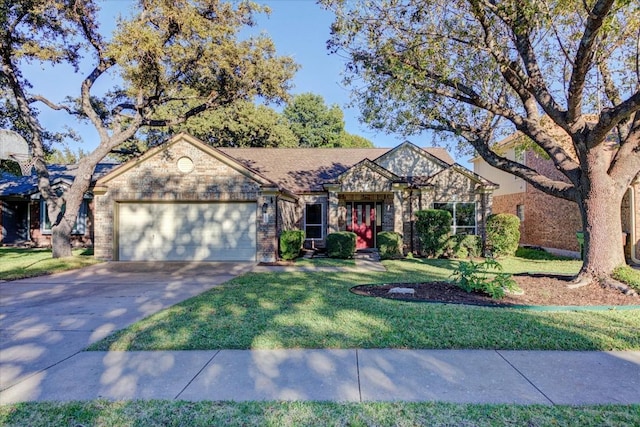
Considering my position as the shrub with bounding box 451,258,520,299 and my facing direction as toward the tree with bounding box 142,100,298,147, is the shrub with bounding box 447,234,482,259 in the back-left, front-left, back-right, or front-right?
front-right

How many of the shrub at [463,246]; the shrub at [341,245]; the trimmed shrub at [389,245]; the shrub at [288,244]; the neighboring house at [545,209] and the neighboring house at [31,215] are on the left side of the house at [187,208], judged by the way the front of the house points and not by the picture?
5

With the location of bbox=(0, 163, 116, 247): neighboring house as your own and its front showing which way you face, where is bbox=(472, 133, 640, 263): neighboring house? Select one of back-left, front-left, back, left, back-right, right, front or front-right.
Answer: front-left

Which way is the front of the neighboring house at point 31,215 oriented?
toward the camera

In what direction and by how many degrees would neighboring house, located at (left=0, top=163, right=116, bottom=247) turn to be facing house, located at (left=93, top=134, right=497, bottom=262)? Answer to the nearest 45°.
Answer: approximately 45° to its left

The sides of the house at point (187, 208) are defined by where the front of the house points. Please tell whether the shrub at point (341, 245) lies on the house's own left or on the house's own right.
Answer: on the house's own left

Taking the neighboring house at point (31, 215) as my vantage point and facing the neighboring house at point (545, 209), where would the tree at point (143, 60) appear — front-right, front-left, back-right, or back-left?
front-right

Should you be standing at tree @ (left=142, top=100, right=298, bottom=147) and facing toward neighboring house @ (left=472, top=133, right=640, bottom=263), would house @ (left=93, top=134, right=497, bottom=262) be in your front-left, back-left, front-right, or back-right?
front-right

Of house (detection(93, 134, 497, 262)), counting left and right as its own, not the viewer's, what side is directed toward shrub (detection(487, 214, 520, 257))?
left

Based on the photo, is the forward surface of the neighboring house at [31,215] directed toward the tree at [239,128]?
no

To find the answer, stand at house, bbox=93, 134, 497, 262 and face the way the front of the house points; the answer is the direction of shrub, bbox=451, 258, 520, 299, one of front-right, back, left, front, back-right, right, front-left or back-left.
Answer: front-left

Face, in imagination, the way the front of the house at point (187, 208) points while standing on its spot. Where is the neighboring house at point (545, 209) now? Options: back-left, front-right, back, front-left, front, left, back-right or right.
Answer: left

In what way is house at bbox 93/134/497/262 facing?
toward the camera

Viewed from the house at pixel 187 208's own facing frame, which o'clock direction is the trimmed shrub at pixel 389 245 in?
The trimmed shrub is roughly at 9 o'clock from the house.

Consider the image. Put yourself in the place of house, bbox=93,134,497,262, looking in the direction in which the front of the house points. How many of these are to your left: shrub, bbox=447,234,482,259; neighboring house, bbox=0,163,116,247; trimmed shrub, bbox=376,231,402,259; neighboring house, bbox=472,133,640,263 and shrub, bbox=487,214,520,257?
4

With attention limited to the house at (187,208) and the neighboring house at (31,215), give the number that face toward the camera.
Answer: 2

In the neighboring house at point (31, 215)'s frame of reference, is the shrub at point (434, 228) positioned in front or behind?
in front

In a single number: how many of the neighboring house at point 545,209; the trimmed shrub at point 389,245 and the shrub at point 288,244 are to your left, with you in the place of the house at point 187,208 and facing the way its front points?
3

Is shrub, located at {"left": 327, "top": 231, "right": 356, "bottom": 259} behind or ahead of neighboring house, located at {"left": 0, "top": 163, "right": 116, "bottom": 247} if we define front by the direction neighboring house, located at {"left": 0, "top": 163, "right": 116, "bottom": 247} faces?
ahead

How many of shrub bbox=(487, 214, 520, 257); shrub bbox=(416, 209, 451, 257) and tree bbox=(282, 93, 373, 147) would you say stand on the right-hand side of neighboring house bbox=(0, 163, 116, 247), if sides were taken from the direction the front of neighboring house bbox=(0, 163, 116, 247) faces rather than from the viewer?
0
